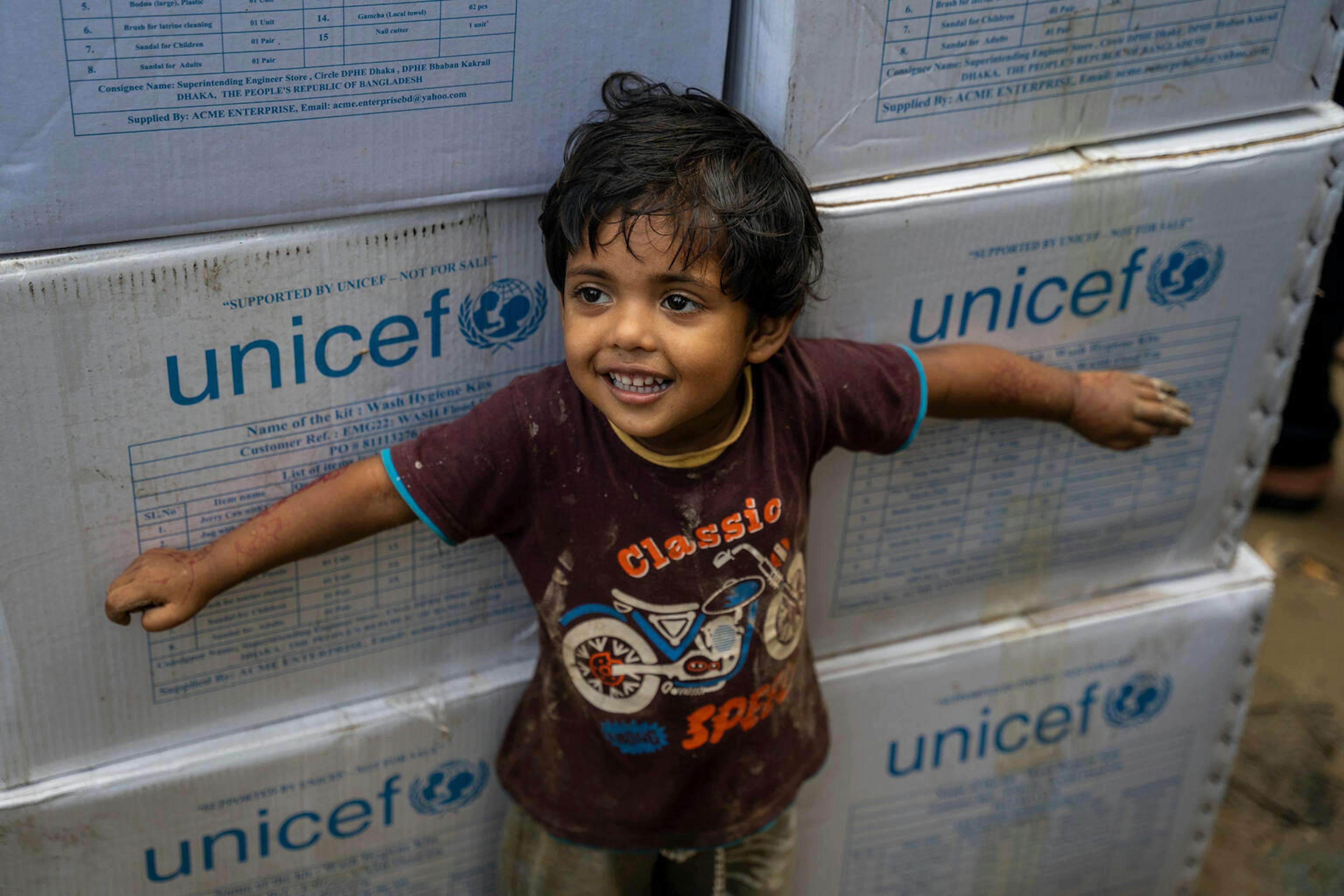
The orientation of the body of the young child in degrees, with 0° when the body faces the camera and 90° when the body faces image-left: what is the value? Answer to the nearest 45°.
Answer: approximately 0°

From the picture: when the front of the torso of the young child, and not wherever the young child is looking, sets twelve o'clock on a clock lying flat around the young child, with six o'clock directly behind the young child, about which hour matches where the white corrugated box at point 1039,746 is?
The white corrugated box is roughly at 8 o'clock from the young child.
